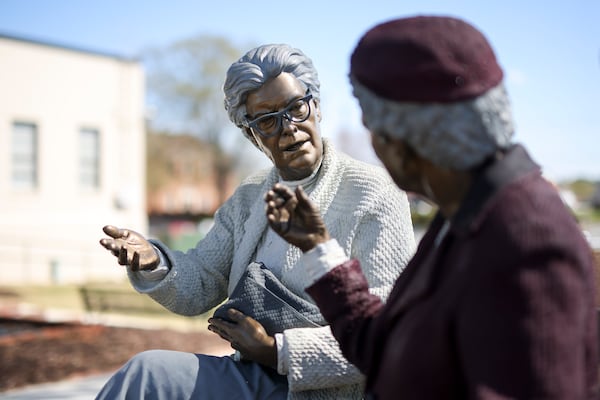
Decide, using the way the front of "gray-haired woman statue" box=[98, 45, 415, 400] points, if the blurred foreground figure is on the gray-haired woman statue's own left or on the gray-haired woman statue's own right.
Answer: on the gray-haired woman statue's own left

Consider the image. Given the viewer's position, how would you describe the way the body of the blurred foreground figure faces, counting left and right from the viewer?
facing away from the viewer and to the left of the viewer

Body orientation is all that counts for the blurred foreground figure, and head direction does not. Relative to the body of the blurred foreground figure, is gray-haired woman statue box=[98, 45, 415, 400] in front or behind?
in front
